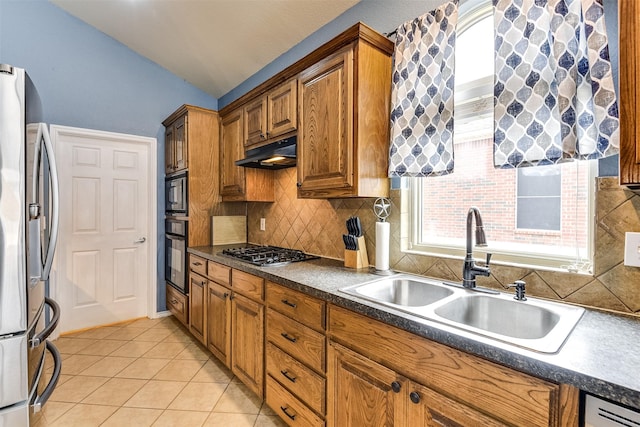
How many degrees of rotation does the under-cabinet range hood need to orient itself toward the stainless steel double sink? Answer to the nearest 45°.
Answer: approximately 90° to its left

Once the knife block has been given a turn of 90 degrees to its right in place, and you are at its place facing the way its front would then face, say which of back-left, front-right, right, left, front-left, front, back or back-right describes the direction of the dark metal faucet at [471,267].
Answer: back

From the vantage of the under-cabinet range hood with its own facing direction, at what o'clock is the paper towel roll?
The paper towel roll is roughly at 9 o'clock from the under-cabinet range hood.

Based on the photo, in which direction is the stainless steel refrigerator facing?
to the viewer's right

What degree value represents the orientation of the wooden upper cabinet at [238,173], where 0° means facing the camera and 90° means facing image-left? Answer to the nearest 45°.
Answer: approximately 45°

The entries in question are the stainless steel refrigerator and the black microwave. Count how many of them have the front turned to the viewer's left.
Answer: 1

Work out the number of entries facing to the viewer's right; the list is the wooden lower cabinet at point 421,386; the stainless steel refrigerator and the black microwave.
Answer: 1

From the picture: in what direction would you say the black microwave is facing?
to the viewer's left

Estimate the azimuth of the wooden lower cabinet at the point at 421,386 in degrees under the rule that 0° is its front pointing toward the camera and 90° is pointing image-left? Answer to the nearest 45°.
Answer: approximately 45°

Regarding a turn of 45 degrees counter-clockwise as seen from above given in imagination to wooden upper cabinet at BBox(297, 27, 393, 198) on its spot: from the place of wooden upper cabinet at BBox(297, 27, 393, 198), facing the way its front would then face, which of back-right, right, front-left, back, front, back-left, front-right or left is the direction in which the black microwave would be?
back-right

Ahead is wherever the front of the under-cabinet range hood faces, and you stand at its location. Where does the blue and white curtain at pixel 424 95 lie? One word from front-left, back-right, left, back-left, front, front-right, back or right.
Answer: left

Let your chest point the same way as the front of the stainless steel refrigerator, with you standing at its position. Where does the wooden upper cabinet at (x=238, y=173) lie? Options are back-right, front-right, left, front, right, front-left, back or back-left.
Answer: front-left

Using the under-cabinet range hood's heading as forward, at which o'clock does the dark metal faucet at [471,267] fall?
The dark metal faucet is roughly at 9 o'clock from the under-cabinet range hood.
